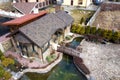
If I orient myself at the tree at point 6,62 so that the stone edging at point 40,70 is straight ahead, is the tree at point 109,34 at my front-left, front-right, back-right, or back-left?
front-left

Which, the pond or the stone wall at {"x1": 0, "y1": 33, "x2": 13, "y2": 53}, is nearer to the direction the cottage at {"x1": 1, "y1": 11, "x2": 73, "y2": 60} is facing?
the pond

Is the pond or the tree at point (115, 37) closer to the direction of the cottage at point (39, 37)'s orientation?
the pond

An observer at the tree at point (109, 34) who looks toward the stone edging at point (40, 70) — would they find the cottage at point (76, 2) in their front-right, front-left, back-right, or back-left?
back-right

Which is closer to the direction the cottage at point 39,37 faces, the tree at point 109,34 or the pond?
the pond

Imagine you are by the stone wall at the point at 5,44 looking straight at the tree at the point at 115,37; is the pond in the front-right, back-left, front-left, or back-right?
front-right

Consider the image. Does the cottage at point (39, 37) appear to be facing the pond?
yes

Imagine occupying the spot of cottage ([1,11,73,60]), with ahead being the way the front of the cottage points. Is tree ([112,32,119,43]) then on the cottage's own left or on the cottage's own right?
on the cottage's own left

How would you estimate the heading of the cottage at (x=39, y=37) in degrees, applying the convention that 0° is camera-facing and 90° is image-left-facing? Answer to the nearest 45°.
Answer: approximately 315°
